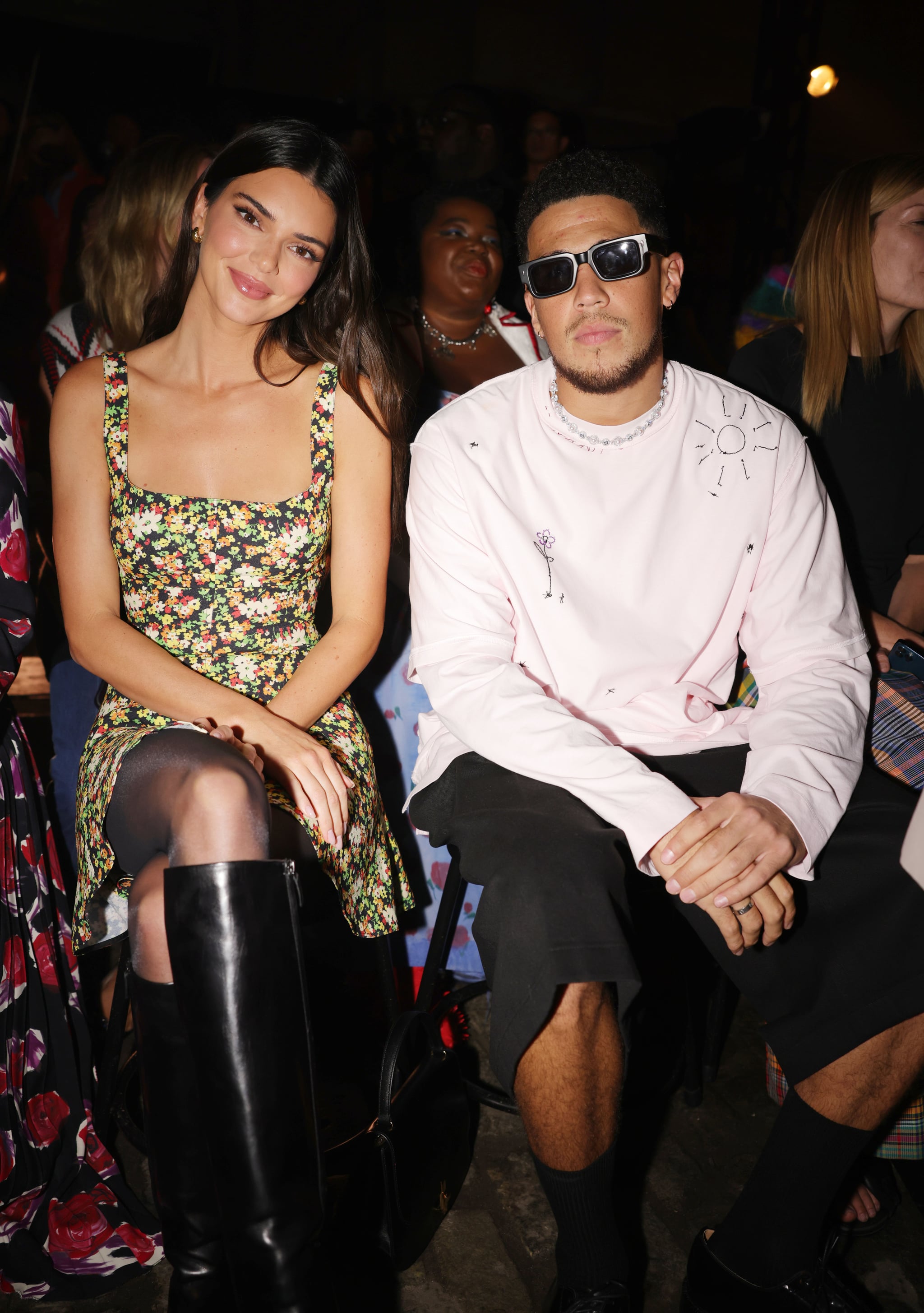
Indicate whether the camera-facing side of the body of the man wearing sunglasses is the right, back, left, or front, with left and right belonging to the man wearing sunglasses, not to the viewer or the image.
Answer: front

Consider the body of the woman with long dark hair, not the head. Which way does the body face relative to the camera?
toward the camera

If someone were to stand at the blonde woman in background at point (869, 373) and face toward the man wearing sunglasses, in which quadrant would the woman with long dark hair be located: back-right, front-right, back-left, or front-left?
front-right

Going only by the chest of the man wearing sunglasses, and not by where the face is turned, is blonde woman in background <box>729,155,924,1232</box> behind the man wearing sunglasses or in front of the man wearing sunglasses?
behind

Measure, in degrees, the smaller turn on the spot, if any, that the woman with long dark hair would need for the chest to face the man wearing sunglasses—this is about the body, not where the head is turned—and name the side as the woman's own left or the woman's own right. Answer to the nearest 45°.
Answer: approximately 45° to the woman's own left

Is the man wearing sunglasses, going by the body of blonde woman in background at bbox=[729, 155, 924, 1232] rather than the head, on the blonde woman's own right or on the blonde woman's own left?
on the blonde woman's own right

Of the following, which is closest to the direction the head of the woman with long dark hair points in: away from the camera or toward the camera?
toward the camera

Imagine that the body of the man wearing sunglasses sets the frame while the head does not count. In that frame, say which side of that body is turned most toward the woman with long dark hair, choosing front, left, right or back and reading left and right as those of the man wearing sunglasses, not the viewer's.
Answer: right

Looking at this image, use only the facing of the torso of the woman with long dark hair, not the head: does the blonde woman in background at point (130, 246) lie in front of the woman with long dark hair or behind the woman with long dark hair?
behind

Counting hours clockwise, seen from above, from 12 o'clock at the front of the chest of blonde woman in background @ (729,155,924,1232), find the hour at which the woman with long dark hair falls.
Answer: The woman with long dark hair is roughly at 3 o'clock from the blonde woman in background.

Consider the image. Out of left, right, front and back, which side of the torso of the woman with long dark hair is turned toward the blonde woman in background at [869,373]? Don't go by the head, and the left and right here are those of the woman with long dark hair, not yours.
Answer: left

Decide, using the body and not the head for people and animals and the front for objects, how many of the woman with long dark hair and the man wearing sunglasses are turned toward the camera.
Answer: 2

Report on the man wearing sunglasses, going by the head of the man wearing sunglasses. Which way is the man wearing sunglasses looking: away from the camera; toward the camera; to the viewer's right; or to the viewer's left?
toward the camera
